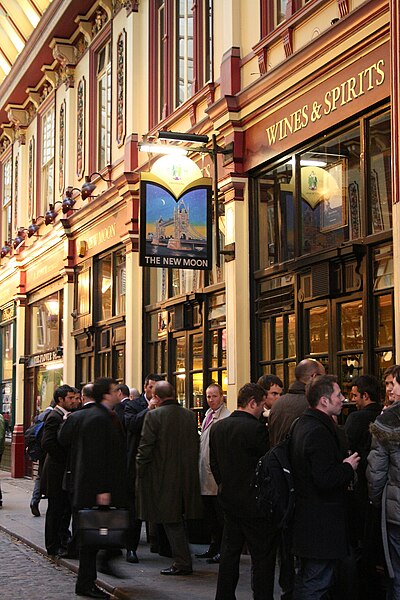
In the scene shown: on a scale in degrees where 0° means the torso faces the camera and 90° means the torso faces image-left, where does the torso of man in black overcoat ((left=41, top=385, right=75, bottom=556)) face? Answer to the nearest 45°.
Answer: approximately 315°

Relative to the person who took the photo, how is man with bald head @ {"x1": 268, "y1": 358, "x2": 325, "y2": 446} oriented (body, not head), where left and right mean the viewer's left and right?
facing away from the viewer and to the right of the viewer

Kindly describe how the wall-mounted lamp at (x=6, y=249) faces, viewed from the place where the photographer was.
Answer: facing the viewer and to the left of the viewer

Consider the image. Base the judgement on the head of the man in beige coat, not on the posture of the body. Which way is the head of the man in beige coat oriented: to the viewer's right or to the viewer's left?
to the viewer's left

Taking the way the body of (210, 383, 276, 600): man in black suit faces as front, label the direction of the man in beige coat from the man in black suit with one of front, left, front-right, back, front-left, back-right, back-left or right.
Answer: front-left

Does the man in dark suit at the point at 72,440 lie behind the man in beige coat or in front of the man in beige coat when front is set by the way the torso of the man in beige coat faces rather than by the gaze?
in front

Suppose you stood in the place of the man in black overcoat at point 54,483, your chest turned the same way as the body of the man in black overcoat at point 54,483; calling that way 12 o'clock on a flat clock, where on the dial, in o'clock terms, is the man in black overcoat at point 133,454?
the man in black overcoat at point 133,454 is roughly at 11 o'clock from the man in black overcoat at point 54,483.

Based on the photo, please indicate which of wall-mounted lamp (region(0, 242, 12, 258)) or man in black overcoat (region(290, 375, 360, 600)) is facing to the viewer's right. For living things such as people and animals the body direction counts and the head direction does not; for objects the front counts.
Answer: the man in black overcoat

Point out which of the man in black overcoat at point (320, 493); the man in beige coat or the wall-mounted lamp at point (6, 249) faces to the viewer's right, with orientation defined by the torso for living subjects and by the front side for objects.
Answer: the man in black overcoat

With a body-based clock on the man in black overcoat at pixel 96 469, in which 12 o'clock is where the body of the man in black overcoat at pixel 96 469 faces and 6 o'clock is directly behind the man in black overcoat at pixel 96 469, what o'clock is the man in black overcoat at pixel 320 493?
the man in black overcoat at pixel 320 493 is roughly at 2 o'clock from the man in black overcoat at pixel 96 469.
